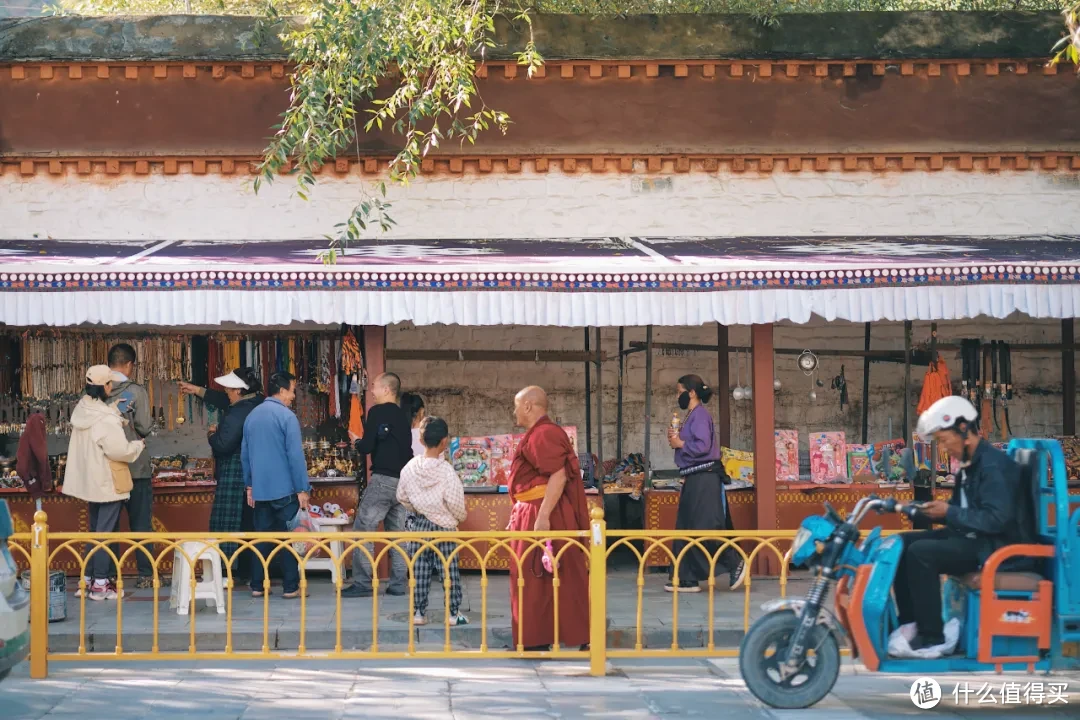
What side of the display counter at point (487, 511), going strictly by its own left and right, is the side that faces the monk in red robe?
front

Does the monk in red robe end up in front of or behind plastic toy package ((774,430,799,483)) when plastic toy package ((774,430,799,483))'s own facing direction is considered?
in front

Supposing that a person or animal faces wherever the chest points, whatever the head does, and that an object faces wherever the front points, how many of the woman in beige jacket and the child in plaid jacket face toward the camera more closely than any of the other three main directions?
0

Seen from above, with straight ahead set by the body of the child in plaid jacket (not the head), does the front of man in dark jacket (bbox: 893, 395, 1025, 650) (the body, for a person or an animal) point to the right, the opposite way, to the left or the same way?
to the left

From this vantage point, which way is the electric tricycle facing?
to the viewer's left

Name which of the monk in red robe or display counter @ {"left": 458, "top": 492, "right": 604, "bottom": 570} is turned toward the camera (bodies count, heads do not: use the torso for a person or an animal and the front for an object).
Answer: the display counter

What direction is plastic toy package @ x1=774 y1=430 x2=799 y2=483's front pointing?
toward the camera

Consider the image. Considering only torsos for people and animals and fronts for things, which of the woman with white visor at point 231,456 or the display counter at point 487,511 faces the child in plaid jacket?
the display counter

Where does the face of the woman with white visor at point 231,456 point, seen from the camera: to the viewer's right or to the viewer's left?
to the viewer's left

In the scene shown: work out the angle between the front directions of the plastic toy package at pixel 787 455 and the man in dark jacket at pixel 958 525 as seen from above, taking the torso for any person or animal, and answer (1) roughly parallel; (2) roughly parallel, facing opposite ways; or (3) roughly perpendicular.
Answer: roughly perpendicular

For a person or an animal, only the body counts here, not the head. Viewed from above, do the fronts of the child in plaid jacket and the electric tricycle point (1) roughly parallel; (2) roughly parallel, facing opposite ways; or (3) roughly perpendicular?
roughly perpendicular

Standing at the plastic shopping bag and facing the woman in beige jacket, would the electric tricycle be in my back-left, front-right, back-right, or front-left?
back-left

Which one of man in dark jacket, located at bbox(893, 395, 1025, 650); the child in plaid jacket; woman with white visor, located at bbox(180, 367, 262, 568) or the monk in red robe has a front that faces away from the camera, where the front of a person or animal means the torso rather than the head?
the child in plaid jacket

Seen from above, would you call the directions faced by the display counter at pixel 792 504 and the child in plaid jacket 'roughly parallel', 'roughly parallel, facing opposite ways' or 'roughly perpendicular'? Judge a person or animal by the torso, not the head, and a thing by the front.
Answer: roughly parallel, facing opposite ways

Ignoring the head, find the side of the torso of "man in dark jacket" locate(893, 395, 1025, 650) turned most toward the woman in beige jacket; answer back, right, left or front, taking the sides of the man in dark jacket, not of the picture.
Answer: front

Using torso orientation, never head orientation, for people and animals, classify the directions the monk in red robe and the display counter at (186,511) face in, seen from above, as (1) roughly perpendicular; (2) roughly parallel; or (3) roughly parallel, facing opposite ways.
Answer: roughly perpendicular
